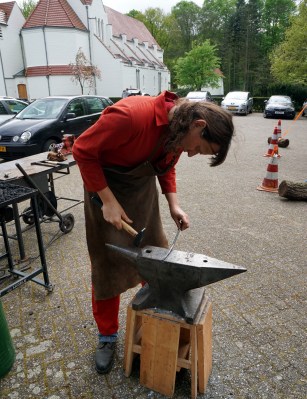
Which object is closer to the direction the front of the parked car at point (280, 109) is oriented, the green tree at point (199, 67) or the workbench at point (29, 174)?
the workbench

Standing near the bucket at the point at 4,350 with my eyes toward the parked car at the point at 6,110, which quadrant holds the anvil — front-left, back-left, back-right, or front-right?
back-right

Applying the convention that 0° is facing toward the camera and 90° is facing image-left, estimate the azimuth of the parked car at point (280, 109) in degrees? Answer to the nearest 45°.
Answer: approximately 0°

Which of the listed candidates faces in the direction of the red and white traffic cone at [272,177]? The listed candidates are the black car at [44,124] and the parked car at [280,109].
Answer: the parked car

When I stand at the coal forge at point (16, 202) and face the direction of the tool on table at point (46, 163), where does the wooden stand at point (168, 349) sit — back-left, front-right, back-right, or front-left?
back-right

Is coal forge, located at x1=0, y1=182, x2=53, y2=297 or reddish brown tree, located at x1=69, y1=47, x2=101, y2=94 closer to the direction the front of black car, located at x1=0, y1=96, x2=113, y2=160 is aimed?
the coal forge

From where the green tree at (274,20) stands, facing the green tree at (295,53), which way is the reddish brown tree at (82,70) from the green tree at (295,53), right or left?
right

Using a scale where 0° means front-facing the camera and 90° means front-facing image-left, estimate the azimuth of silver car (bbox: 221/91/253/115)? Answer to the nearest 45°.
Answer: approximately 45°
